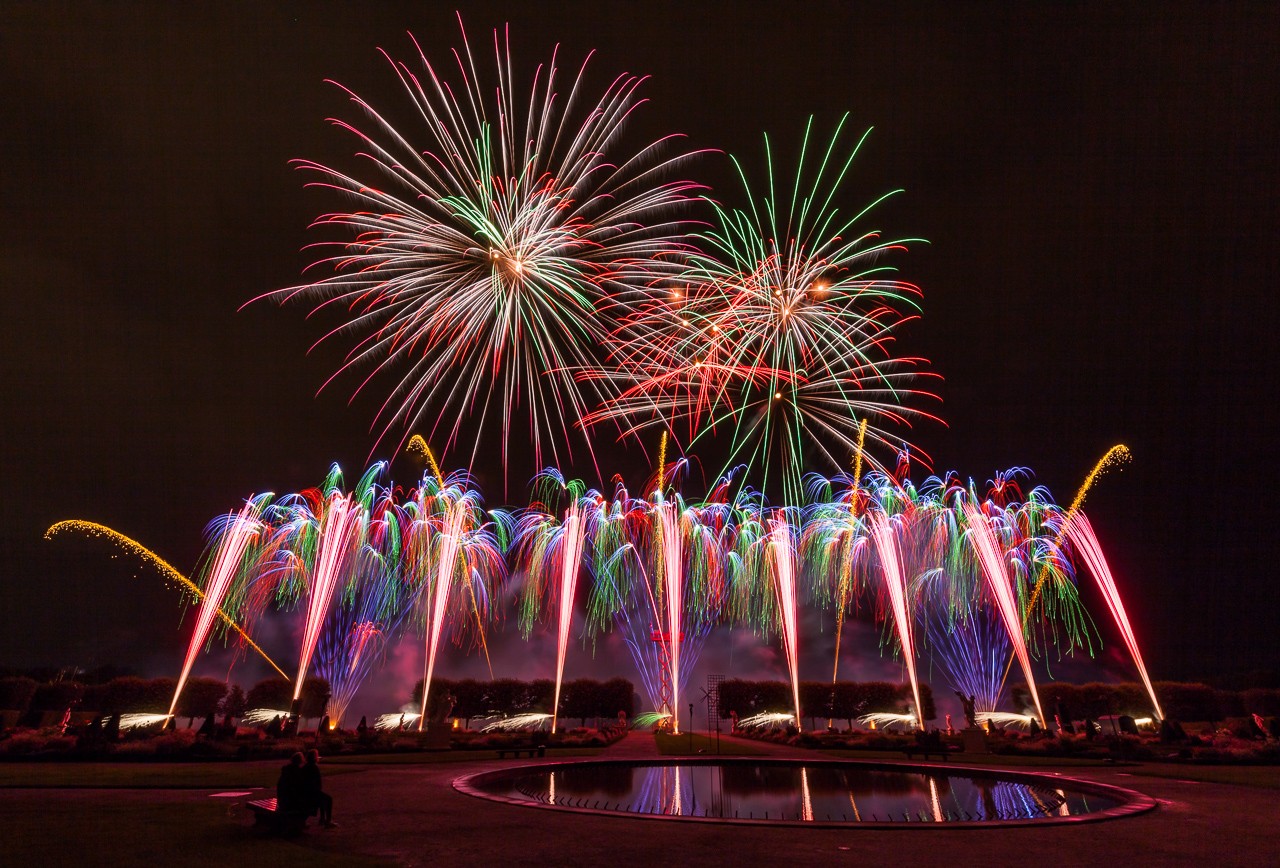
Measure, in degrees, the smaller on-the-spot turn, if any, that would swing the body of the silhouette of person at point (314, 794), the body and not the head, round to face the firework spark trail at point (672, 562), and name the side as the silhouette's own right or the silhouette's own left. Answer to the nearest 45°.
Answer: approximately 45° to the silhouette's own left

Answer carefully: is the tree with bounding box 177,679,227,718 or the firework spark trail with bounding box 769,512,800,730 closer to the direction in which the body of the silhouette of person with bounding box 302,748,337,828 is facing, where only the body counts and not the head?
the firework spark trail

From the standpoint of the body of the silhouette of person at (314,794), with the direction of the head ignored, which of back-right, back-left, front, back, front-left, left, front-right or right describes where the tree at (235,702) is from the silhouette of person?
left

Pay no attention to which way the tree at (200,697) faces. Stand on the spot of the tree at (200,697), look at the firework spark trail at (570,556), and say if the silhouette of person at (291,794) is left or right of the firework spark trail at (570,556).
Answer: right

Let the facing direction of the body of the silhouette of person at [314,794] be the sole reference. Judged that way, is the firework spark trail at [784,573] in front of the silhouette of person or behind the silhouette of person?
in front
